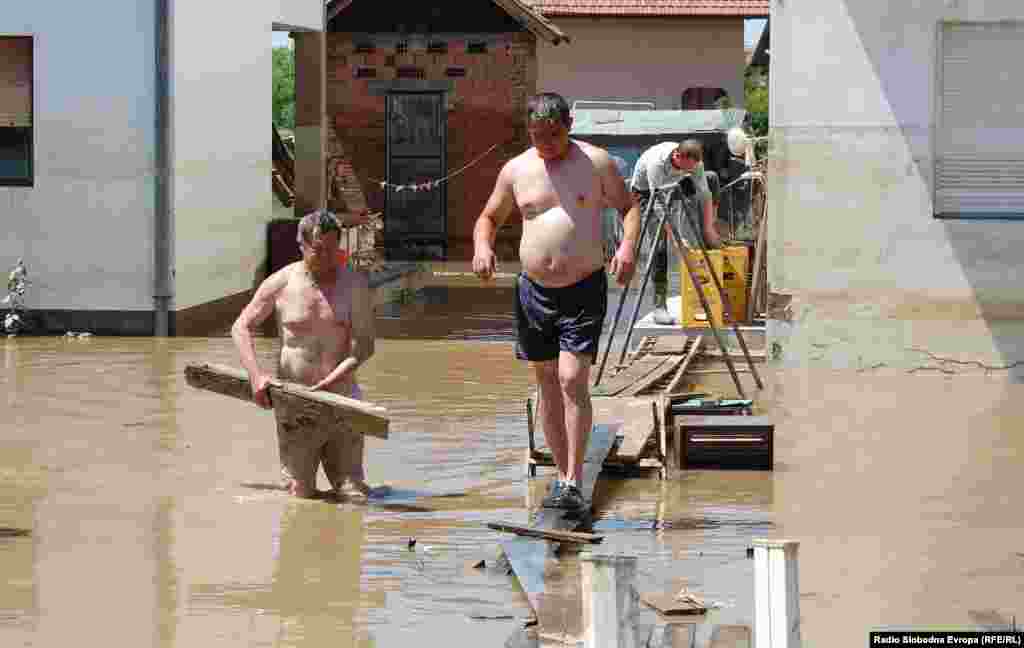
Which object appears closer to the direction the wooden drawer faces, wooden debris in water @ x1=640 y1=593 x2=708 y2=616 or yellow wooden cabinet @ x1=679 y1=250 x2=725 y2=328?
the wooden debris in water

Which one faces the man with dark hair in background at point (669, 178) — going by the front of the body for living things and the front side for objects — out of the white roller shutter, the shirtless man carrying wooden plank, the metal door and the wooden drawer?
the metal door

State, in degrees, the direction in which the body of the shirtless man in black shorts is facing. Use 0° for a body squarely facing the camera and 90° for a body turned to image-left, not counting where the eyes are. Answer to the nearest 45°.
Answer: approximately 0°

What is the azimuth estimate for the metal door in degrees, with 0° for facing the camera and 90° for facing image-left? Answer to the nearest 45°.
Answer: approximately 0°

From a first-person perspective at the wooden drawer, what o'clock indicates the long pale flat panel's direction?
The long pale flat panel is roughly at 6 o'clock from the wooden drawer.

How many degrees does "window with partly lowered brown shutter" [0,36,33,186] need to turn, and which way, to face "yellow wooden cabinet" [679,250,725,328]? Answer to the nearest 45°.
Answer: approximately 45° to its left

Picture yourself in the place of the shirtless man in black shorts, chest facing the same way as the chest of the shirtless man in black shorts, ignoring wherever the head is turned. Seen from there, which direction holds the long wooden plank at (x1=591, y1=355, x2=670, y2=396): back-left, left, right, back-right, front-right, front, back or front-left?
back

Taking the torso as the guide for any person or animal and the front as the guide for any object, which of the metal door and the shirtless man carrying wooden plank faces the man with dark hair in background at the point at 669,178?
the metal door

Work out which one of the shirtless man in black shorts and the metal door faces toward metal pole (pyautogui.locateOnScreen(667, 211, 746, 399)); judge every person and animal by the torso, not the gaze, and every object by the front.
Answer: the metal door

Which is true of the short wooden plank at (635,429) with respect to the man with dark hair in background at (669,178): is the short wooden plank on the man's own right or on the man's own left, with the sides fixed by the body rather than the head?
on the man's own right

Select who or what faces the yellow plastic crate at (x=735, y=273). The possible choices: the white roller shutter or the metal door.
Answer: the metal door

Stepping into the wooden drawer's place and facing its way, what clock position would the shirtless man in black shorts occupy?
The shirtless man in black shorts is roughly at 1 o'clock from the wooden drawer.

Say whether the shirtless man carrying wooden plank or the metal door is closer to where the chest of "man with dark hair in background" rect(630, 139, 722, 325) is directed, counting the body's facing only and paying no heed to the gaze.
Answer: the shirtless man carrying wooden plank
